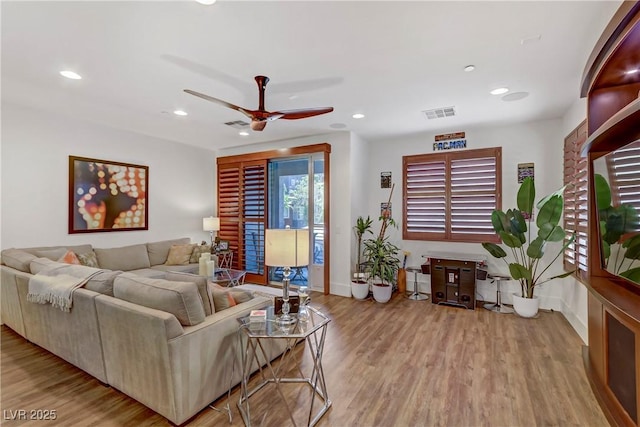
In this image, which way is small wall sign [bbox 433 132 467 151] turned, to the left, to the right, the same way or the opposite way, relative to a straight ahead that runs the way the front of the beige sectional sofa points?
the opposite way

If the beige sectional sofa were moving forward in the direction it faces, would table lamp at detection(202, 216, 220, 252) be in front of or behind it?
in front

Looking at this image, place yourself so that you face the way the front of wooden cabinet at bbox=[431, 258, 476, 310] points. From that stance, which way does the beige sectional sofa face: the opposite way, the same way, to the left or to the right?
the opposite way

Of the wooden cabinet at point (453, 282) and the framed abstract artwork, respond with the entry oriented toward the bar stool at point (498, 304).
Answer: the framed abstract artwork

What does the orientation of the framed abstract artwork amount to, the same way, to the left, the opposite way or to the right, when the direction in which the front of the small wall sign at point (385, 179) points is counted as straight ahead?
to the left

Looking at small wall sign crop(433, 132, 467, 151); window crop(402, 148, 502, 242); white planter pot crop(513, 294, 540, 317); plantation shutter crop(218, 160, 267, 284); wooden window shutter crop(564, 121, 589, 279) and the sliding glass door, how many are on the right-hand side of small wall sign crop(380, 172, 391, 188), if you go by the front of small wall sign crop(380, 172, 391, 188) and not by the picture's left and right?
2

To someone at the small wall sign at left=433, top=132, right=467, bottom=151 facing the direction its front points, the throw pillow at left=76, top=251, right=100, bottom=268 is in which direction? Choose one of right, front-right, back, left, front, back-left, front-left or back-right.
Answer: front-right

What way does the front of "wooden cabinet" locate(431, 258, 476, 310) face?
toward the camera

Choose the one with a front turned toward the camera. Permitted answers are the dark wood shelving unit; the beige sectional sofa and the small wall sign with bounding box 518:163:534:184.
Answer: the small wall sign

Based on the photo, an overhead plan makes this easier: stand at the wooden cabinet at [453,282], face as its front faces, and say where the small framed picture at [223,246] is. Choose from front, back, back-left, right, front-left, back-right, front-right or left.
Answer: right

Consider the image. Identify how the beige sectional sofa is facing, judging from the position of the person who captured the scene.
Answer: facing away from the viewer and to the right of the viewer

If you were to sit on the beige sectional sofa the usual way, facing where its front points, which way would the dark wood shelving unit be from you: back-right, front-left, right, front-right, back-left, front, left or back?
right

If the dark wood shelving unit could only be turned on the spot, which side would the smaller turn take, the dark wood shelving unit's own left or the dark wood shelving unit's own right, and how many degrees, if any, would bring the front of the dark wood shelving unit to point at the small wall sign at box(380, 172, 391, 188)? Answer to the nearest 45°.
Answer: approximately 45° to the dark wood shelving unit's own right

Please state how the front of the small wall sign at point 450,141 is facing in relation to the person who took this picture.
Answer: facing the viewer

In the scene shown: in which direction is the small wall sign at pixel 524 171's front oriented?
toward the camera
